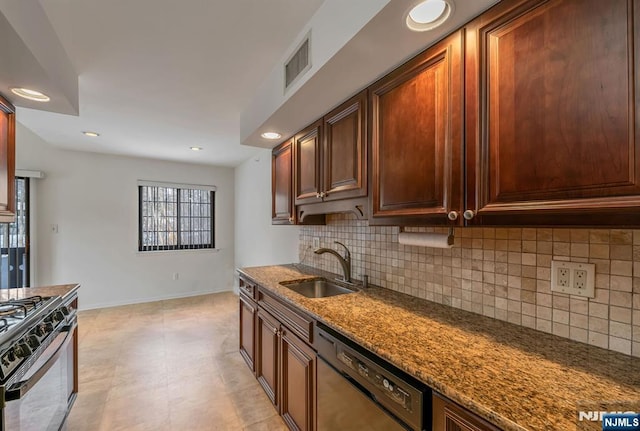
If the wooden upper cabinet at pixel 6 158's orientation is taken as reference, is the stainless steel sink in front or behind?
in front

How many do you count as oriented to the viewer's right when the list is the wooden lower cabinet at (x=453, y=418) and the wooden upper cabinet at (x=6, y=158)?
1

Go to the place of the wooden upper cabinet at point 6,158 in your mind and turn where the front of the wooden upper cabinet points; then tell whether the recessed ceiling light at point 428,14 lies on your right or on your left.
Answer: on your right

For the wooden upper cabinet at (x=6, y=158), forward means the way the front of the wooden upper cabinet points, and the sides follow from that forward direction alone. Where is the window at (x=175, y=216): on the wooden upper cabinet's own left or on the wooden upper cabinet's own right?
on the wooden upper cabinet's own left

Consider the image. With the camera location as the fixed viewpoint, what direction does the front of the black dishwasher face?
facing the viewer and to the left of the viewer

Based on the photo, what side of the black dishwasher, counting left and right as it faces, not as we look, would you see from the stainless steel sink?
right

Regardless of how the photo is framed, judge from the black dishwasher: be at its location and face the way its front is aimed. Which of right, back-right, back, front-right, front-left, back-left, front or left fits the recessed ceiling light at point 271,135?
right

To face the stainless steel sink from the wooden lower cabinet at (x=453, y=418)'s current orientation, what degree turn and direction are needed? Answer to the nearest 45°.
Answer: approximately 90° to its right

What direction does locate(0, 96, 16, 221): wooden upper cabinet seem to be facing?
to the viewer's right

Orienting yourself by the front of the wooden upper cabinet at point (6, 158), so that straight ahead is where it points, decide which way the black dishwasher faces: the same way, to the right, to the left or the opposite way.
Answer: the opposite way
